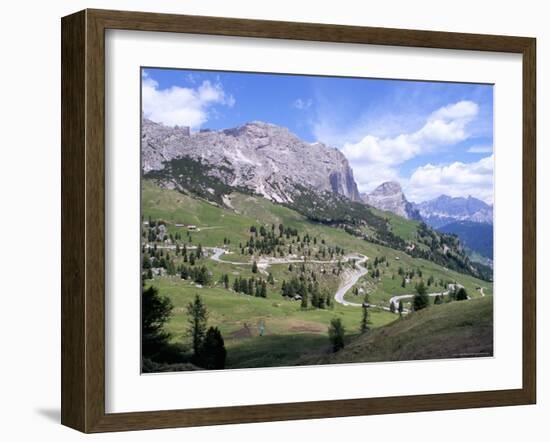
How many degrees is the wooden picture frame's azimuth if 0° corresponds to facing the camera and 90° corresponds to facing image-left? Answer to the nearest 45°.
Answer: approximately 315°
